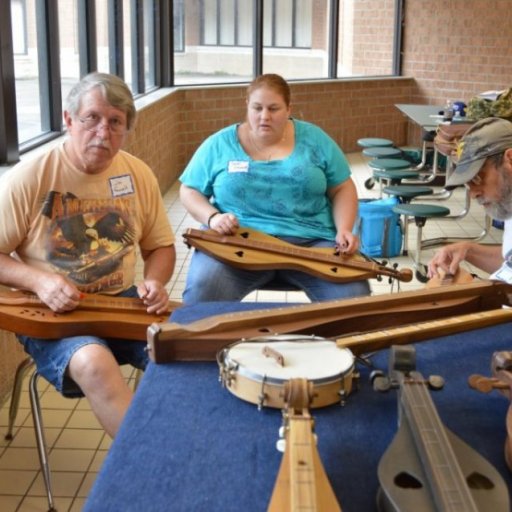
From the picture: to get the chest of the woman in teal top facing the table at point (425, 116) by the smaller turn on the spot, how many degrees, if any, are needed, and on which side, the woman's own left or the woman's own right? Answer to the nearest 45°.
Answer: approximately 180°

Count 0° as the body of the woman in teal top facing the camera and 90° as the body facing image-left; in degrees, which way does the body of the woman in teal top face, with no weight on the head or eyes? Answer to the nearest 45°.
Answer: approximately 0°

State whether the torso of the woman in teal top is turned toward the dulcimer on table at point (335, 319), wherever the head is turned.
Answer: yes

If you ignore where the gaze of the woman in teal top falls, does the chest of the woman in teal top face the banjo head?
yes

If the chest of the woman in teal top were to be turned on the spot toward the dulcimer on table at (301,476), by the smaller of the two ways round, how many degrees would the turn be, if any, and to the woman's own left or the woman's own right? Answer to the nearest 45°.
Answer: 0° — they already face it

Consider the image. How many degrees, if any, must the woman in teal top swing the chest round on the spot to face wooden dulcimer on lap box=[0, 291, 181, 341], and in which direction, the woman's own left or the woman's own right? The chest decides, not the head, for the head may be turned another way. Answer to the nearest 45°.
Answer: approximately 45° to the woman's own right

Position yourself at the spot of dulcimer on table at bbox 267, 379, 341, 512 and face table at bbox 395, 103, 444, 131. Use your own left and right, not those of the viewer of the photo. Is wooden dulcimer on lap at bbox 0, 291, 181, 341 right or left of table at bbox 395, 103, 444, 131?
left

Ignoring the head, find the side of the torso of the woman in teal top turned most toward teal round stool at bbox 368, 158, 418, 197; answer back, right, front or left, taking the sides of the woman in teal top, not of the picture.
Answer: back

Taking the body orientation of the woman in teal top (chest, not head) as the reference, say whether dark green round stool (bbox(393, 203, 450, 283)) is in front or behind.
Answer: behind
